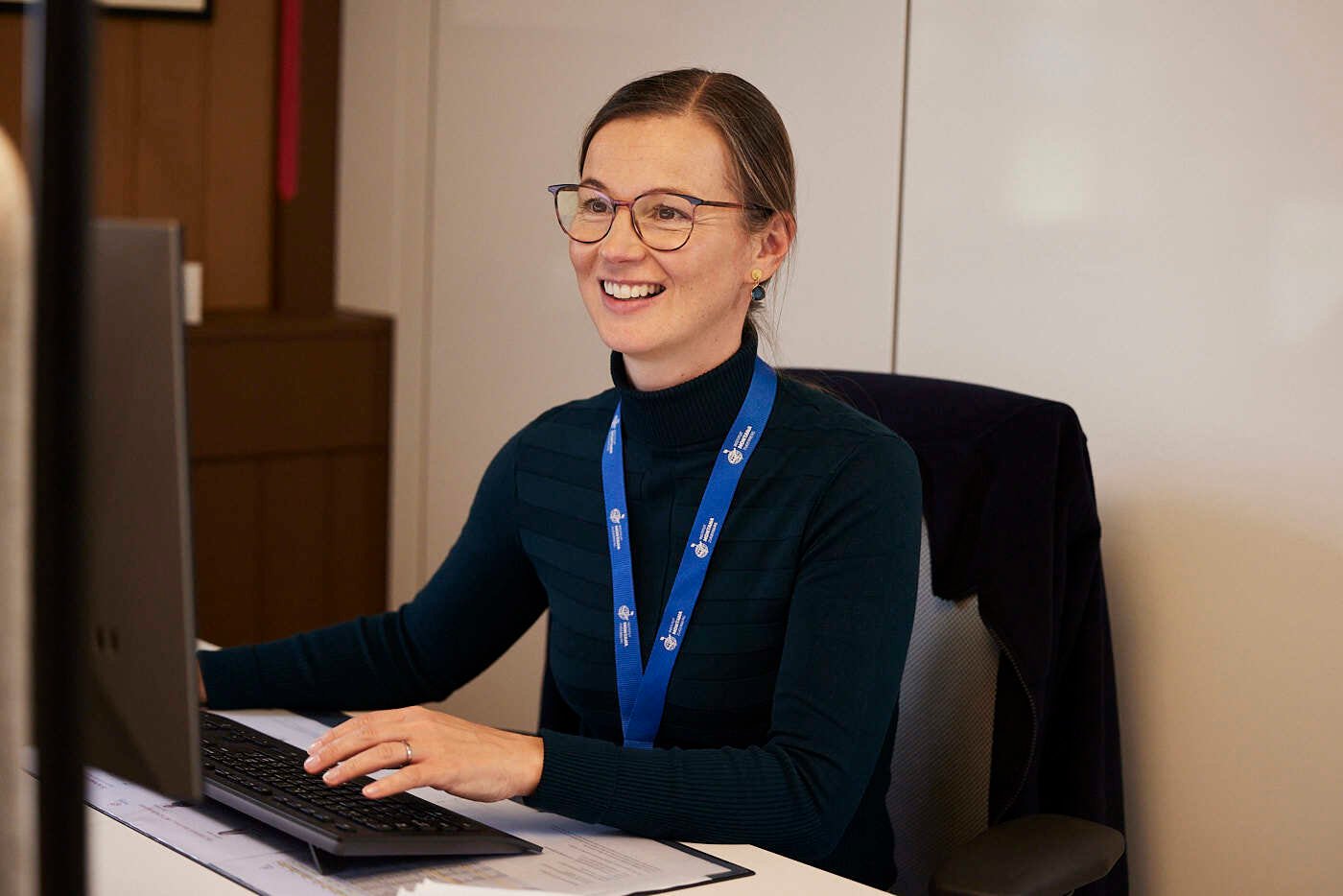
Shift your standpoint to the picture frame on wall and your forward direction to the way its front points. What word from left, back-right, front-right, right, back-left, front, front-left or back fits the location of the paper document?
front

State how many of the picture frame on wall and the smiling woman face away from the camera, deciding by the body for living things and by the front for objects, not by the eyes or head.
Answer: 0

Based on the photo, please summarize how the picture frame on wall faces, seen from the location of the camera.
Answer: facing the viewer

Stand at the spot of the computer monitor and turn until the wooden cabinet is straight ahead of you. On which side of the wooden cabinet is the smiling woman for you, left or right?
right

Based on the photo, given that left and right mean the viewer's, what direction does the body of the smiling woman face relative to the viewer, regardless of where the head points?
facing the viewer and to the left of the viewer

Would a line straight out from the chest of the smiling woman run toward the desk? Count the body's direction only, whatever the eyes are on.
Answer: yes

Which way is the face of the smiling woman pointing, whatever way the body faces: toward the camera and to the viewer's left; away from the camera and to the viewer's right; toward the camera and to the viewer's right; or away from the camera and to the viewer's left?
toward the camera and to the viewer's left

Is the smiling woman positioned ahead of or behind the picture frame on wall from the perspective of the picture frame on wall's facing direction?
ahead

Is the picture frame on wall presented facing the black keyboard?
yes

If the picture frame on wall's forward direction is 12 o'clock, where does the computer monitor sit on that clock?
The computer monitor is roughly at 12 o'clock from the picture frame on wall.

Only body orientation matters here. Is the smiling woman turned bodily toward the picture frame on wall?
no

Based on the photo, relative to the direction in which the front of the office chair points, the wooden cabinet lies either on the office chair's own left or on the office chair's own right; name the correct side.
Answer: on the office chair's own right

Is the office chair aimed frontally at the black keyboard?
yes

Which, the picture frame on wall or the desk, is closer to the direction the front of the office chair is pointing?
the desk

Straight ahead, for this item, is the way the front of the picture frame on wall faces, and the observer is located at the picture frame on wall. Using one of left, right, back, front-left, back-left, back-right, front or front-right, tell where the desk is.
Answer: front

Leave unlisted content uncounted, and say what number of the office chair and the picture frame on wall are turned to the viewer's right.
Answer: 0
